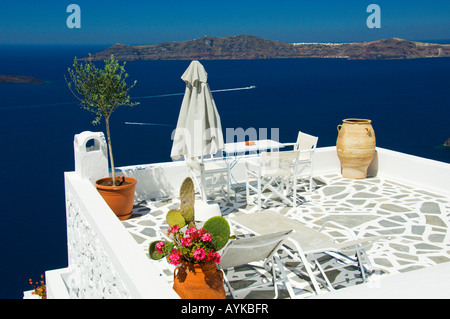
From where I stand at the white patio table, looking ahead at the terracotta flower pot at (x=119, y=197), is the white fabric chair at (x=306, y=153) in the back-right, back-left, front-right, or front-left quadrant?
back-left

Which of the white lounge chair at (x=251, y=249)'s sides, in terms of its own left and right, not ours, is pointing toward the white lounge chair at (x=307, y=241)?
right
